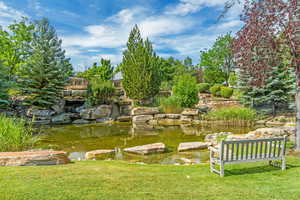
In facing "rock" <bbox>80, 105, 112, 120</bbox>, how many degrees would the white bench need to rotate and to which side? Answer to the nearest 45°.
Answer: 0° — it already faces it

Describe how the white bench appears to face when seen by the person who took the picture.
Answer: facing away from the viewer and to the left of the viewer

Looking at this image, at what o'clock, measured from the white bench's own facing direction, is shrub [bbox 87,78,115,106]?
The shrub is roughly at 12 o'clock from the white bench.
